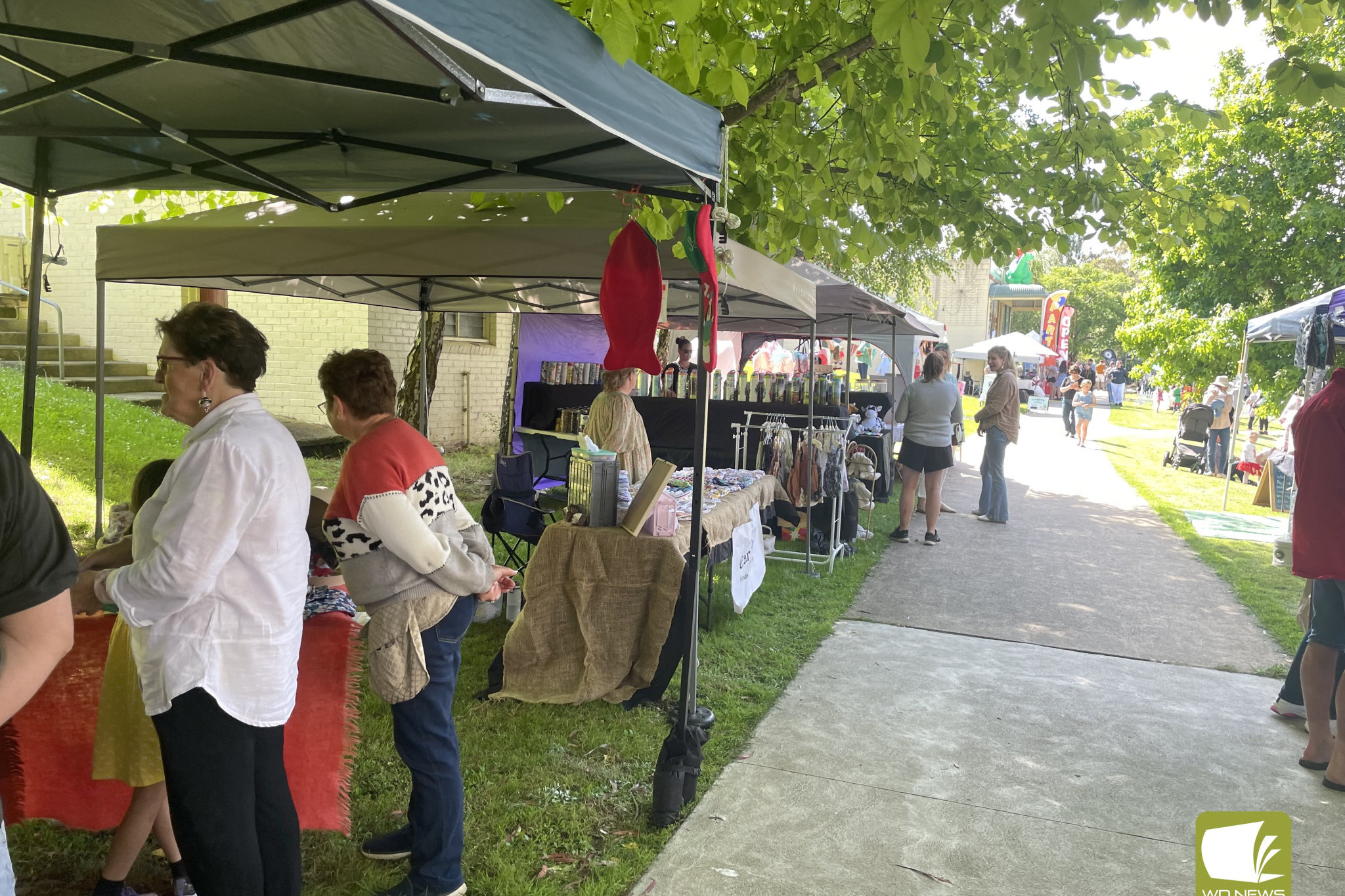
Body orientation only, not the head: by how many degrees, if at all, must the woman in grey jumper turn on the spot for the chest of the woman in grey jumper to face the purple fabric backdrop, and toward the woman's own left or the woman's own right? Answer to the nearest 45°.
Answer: approximately 90° to the woman's own left

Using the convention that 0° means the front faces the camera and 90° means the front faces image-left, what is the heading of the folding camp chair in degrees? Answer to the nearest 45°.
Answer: approximately 315°

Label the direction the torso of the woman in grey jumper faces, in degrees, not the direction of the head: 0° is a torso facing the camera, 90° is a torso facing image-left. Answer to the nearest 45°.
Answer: approximately 180°

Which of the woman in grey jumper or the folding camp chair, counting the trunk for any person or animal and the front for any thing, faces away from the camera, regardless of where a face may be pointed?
the woman in grey jumper

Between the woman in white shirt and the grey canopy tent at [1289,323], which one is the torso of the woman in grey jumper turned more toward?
the grey canopy tent

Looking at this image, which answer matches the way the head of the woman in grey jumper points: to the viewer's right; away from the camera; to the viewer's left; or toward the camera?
away from the camera

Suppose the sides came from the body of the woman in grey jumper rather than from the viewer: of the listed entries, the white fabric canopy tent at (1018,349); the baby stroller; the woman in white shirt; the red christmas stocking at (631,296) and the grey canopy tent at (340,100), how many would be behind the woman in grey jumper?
3

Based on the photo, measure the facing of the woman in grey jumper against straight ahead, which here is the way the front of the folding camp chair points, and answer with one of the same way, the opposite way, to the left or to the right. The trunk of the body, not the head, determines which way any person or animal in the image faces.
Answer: to the left

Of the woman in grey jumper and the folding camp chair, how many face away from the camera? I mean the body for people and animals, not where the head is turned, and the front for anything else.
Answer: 1

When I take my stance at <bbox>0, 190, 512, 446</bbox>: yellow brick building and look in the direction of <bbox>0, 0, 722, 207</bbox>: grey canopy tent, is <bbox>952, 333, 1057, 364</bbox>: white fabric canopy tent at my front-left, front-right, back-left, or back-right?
back-left

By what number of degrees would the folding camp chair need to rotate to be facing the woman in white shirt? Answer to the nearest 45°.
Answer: approximately 45° to its right

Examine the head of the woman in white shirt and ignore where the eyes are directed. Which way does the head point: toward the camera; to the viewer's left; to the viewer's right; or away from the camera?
to the viewer's left

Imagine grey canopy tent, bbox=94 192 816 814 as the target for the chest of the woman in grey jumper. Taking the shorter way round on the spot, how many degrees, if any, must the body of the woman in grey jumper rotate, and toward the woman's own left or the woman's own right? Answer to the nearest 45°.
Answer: approximately 135° to the woman's own left

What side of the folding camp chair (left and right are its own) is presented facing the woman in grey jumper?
left
